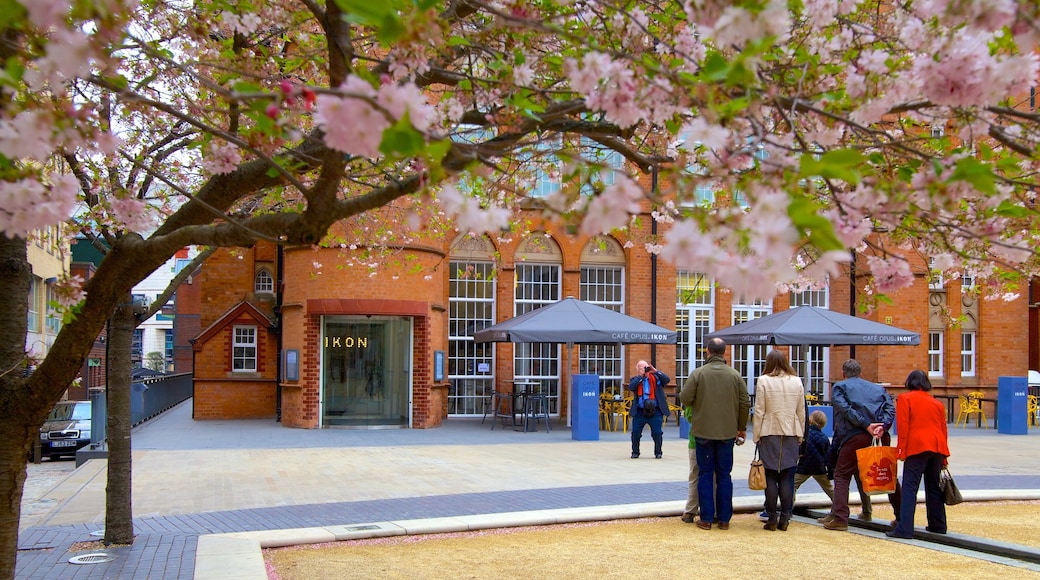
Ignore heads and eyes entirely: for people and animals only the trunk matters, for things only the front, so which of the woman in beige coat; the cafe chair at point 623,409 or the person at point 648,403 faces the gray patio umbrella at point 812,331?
the woman in beige coat

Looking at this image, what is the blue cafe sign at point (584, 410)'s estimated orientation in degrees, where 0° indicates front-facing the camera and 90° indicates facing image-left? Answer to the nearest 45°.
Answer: approximately 0°

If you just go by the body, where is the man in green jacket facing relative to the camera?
away from the camera

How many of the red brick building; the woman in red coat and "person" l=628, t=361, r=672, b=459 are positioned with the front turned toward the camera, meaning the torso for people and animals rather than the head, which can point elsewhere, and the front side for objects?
2
